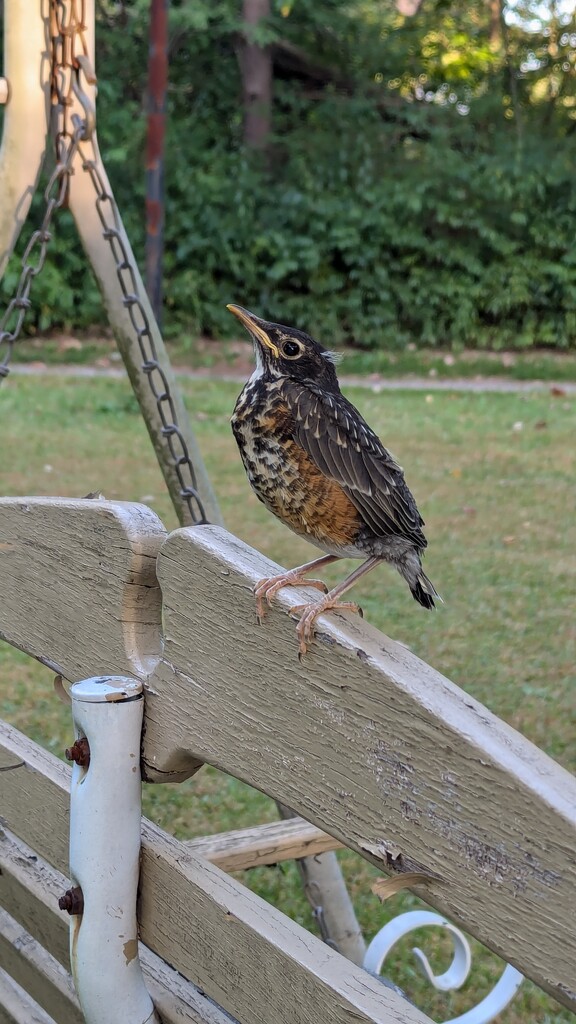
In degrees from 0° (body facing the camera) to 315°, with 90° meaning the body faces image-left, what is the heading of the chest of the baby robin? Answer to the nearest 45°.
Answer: approximately 90°

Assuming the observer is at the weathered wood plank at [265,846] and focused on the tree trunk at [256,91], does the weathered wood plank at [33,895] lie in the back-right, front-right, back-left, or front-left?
back-left

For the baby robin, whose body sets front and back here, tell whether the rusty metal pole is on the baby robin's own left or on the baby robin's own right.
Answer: on the baby robin's own right

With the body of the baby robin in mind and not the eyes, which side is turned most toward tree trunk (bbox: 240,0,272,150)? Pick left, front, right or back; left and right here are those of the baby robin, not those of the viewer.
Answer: right

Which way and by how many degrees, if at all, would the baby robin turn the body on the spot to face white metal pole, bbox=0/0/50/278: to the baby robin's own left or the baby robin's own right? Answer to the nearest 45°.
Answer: approximately 45° to the baby robin's own right

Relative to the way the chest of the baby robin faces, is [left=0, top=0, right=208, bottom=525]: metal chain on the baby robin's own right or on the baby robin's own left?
on the baby robin's own right

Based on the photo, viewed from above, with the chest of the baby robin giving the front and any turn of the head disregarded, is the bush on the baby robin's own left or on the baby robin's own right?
on the baby robin's own right

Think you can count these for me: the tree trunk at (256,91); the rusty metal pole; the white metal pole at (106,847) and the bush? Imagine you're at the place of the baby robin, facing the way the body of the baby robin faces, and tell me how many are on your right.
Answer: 3

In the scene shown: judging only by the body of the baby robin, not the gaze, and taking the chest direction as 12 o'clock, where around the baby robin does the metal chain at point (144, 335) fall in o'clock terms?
The metal chain is roughly at 2 o'clock from the baby robin.
